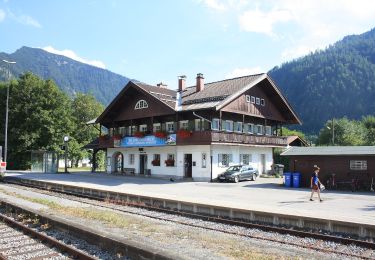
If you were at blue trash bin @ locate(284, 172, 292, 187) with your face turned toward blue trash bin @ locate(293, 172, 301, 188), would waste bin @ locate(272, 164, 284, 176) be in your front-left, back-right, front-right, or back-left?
back-left

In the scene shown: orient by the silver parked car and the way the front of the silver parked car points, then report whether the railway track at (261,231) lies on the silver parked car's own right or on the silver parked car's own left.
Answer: on the silver parked car's own left

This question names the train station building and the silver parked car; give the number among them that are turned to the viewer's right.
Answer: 0

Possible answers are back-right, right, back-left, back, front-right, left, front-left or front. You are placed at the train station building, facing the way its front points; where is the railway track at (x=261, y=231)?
front-left

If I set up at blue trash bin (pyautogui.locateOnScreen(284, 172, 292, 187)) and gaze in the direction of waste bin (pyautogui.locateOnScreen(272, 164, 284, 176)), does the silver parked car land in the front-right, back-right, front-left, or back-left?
front-left

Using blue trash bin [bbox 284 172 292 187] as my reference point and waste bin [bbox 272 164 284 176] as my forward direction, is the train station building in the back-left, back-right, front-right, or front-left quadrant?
front-left

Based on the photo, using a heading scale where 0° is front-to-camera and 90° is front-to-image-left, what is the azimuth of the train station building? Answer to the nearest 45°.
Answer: approximately 45°

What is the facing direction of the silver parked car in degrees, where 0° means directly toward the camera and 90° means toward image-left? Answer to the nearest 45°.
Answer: approximately 45°

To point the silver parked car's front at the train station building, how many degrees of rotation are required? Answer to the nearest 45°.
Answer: approximately 90° to its right

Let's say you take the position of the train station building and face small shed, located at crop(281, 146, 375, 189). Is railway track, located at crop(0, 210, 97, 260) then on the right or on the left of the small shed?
right

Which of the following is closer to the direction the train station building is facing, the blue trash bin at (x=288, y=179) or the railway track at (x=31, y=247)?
the railway track
